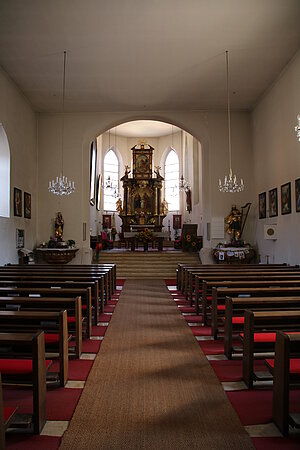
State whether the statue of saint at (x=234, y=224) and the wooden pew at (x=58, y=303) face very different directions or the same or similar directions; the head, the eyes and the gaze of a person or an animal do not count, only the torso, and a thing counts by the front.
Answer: very different directions

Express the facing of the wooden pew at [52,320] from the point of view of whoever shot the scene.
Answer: facing away from the viewer

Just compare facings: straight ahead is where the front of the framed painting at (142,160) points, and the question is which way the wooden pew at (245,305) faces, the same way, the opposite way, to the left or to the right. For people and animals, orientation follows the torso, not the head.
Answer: the opposite way

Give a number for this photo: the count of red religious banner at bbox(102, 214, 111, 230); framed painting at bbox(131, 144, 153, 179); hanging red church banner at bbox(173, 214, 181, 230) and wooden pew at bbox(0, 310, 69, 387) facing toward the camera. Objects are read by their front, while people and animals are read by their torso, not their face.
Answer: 3

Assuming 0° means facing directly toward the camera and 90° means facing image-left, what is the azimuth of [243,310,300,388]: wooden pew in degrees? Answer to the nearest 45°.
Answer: approximately 180°

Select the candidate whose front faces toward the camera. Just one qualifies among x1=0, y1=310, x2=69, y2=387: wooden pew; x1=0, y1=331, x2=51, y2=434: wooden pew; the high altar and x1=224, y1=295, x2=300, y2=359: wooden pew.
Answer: the high altar

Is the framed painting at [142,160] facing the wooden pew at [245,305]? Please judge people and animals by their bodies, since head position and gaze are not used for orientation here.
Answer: yes

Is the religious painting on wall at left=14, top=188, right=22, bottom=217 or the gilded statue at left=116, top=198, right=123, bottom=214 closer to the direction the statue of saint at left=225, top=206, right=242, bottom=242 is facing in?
the religious painting on wall

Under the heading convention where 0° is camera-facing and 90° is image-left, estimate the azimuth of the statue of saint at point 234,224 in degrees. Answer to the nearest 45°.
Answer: approximately 0°

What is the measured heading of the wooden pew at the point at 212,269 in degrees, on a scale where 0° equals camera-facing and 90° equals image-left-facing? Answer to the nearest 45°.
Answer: approximately 180°

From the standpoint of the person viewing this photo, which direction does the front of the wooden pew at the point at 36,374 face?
facing away from the viewer

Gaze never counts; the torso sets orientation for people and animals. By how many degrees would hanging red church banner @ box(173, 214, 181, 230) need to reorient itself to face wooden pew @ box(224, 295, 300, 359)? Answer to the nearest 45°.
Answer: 0° — it already faces it
